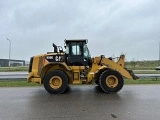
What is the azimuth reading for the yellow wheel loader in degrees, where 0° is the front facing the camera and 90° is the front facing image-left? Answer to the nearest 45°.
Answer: approximately 270°
